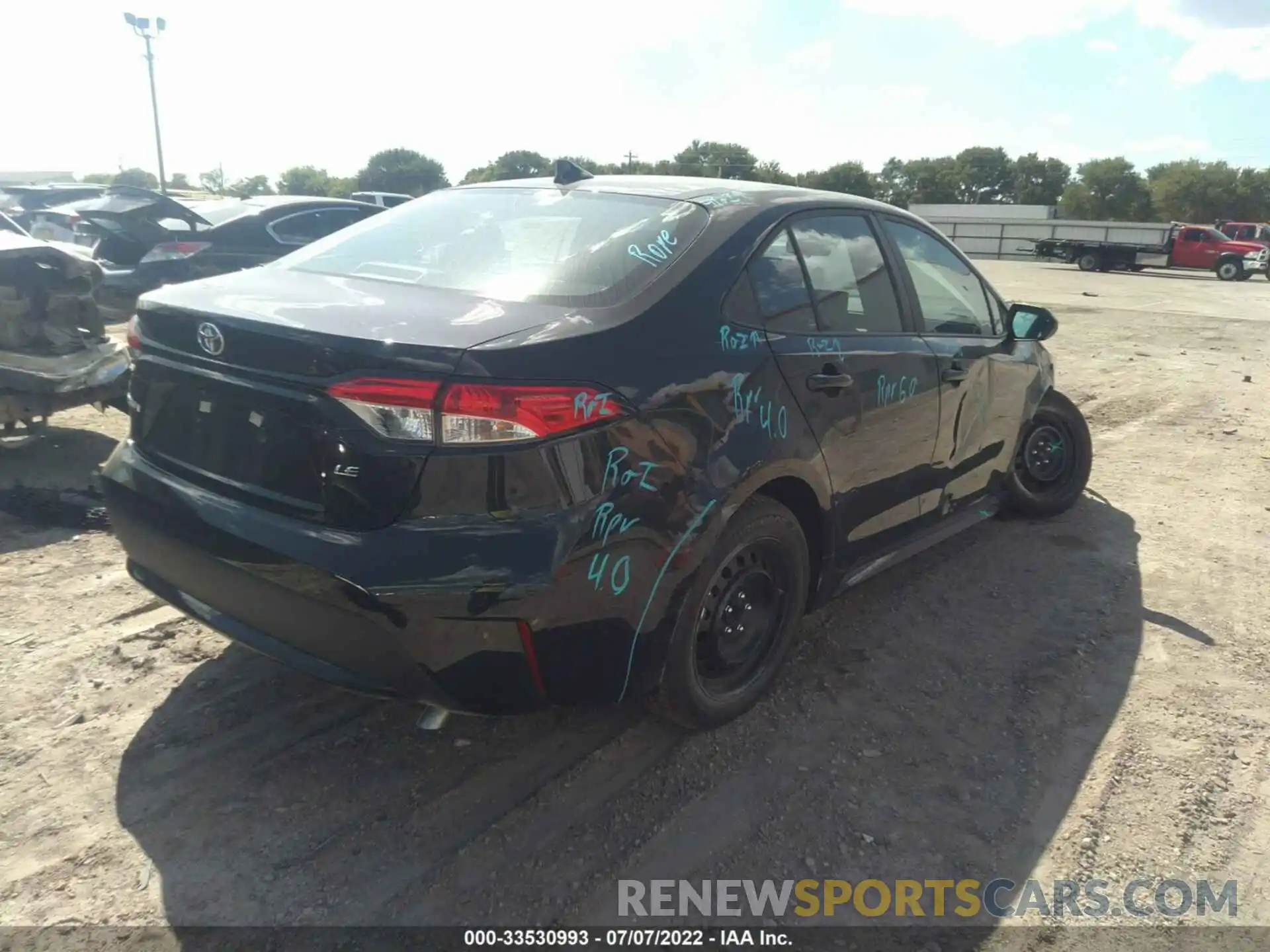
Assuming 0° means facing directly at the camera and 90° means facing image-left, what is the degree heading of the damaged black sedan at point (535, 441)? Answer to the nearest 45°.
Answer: approximately 225°

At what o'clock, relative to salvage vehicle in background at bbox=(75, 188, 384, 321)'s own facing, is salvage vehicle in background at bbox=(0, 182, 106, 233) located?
salvage vehicle in background at bbox=(0, 182, 106, 233) is roughly at 10 o'clock from salvage vehicle in background at bbox=(75, 188, 384, 321).

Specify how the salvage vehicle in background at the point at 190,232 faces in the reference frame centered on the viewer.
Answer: facing away from the viewer and to the right of the viewer

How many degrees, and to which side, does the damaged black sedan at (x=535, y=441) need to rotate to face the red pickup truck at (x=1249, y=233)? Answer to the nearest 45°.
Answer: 0° — it already faces it
